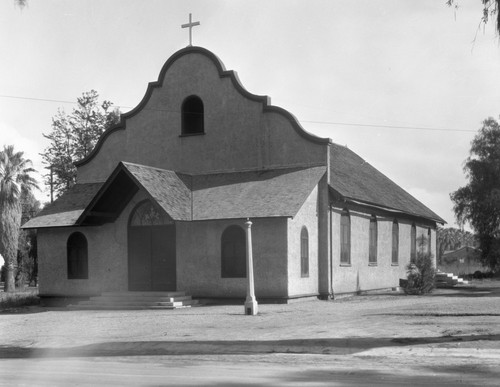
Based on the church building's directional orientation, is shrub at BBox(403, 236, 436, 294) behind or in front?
behind

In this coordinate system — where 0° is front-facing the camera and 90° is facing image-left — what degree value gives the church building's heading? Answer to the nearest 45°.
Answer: approximately 45°
